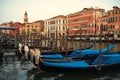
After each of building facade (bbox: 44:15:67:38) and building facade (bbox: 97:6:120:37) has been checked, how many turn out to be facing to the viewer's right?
0

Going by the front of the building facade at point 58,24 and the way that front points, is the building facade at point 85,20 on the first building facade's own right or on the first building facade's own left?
on the first building facade's own left

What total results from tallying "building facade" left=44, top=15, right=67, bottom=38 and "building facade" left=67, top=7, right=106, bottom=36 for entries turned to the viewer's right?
0

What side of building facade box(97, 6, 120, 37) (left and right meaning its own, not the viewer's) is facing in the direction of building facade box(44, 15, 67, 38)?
right

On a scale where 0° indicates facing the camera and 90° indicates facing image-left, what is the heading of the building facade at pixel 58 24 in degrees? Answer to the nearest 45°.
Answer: approximately 45°

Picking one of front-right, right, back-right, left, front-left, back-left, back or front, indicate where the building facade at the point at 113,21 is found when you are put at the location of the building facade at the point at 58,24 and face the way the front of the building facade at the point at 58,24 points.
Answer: left

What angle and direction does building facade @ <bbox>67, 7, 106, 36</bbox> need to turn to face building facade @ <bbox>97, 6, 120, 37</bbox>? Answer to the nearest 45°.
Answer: approximately 90° to its left

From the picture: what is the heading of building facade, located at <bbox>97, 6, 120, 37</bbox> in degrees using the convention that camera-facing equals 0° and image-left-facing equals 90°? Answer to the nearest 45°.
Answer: approximately 45°

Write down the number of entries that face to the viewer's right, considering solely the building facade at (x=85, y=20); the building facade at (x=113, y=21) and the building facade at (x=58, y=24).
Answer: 0
